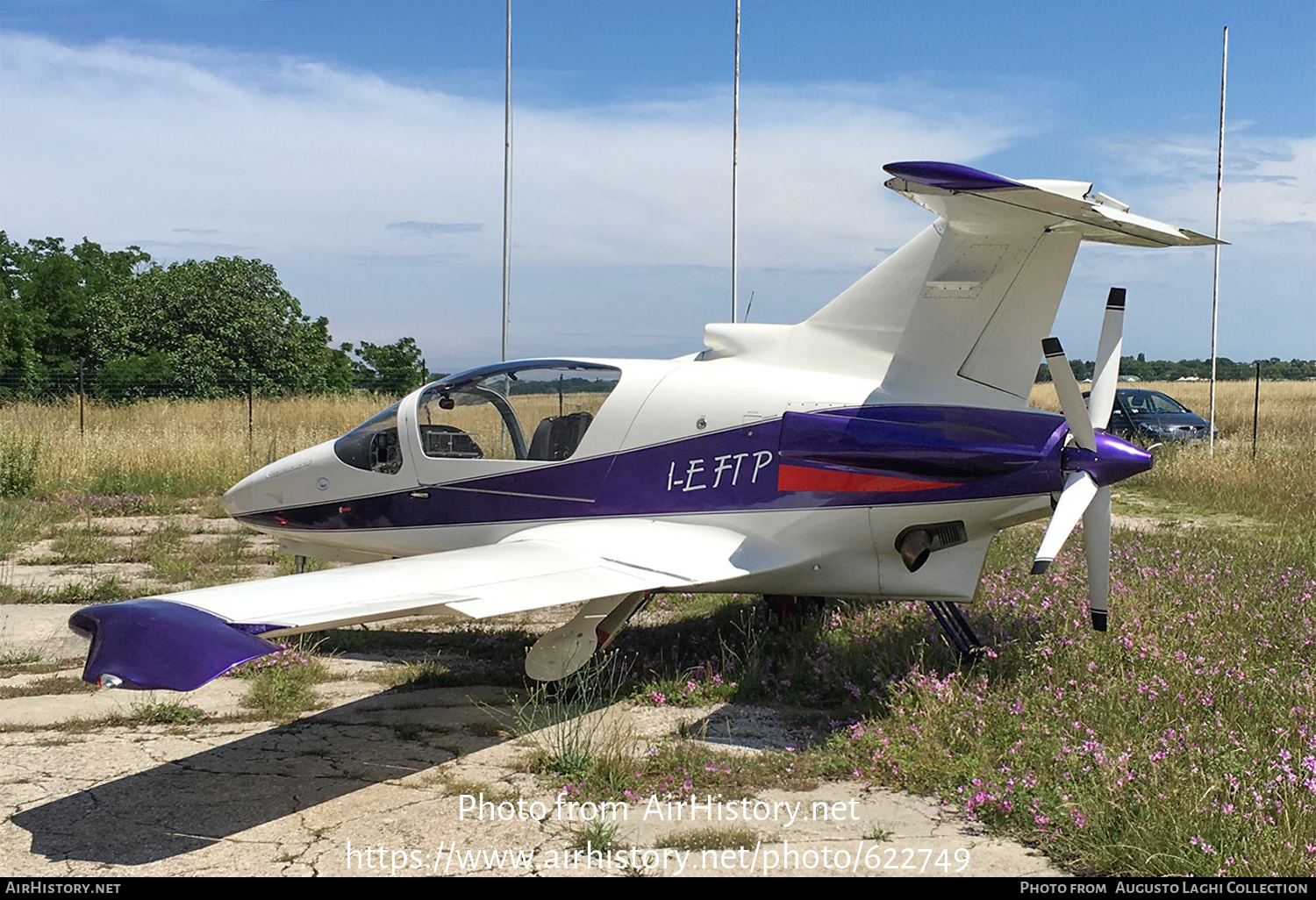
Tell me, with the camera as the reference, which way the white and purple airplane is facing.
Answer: facing away from the viewer and to the left of the viewer
